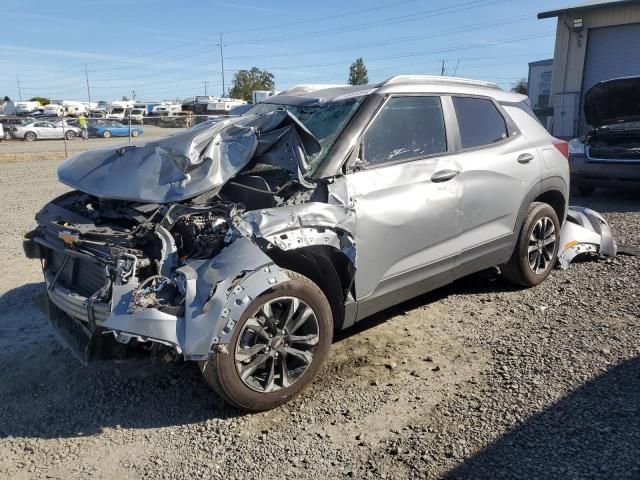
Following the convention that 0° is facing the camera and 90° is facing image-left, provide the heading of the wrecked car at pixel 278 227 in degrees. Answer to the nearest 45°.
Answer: approximately 45°

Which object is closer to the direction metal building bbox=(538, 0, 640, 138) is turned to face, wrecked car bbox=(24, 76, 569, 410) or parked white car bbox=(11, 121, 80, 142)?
the wrecked car

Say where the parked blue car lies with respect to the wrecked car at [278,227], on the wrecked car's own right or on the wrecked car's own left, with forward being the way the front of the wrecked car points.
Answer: on the wrecked car's own right

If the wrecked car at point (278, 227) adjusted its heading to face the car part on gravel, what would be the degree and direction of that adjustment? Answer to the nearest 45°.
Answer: approximately 180°

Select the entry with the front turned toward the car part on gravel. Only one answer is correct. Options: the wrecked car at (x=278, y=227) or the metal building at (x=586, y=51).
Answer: the metal building

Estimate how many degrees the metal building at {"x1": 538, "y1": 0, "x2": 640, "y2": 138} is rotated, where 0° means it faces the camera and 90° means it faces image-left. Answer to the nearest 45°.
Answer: approximately 0°

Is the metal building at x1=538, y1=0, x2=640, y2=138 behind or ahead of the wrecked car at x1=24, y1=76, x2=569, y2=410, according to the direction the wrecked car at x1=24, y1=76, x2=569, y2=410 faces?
behind

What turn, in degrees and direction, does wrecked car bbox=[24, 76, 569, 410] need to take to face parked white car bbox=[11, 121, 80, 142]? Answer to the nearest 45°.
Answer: approximately 90° to its right

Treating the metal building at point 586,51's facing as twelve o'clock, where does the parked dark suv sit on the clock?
The parked dark suv is roughly at 12 o'clock from the metal building.

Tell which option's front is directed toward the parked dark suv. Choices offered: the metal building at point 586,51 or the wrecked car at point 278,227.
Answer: the metal building

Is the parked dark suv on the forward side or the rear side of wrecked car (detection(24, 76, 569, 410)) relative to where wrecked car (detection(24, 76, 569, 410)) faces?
on the rear side

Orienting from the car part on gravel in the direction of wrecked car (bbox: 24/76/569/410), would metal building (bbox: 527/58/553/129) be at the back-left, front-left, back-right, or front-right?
back-right
